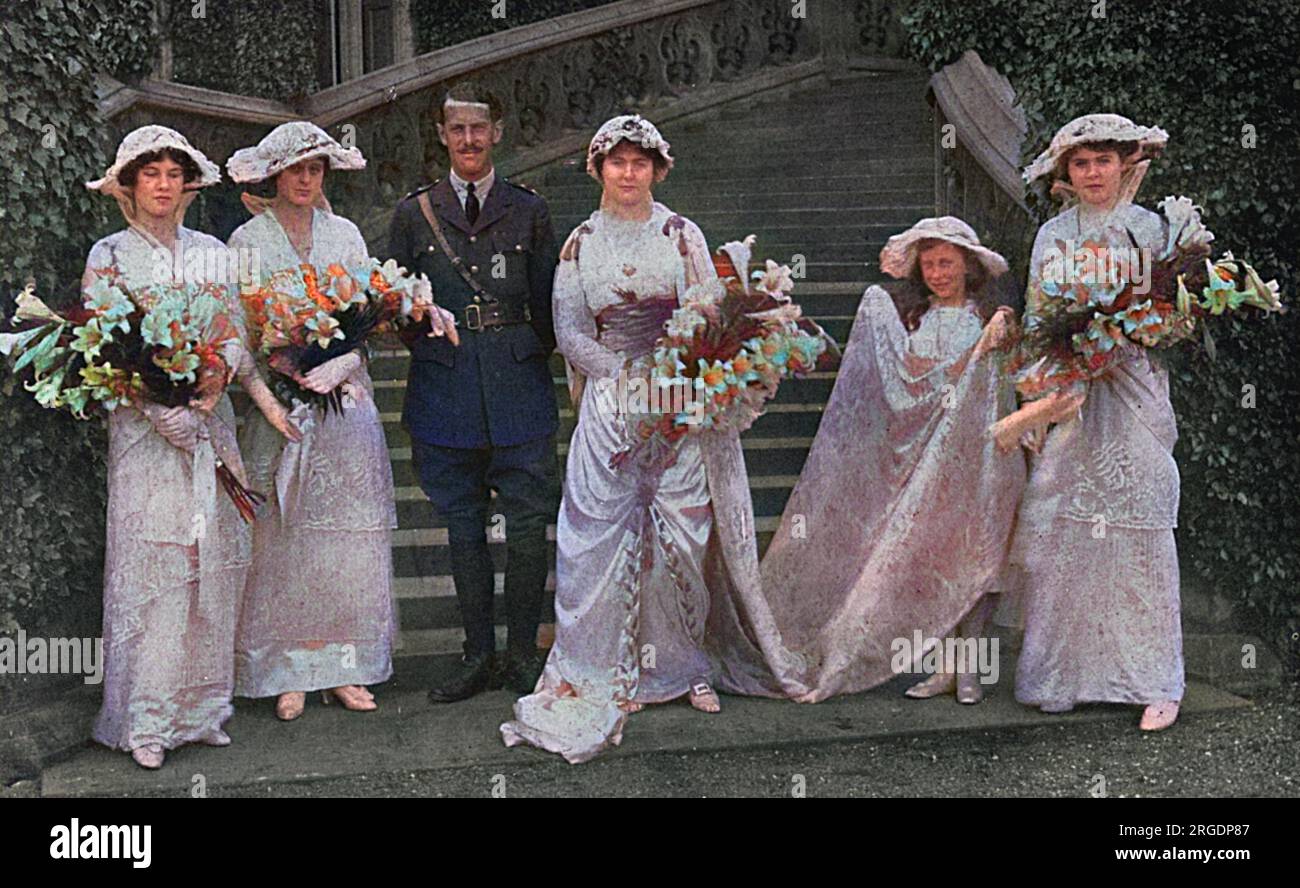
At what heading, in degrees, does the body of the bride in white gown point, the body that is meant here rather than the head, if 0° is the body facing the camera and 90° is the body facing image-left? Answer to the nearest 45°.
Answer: approximately 0°

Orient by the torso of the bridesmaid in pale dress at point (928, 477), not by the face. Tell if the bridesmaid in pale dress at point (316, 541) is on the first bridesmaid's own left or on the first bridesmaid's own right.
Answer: on the first bridesmaid's own right

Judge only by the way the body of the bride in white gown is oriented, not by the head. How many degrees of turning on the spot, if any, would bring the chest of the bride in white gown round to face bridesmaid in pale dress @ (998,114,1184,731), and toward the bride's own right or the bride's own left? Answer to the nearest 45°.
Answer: approximately 90° to the bride's own left

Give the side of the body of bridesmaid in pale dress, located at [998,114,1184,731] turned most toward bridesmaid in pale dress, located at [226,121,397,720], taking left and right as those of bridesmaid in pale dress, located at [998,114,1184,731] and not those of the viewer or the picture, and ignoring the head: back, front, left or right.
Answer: right

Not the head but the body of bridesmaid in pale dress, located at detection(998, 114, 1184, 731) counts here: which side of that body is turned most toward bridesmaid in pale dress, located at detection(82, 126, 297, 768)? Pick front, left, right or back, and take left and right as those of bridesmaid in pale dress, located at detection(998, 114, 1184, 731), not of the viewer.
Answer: right

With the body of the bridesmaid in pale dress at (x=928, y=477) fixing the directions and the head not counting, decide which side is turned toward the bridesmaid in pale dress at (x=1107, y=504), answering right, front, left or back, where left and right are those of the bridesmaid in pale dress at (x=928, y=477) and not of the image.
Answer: left
